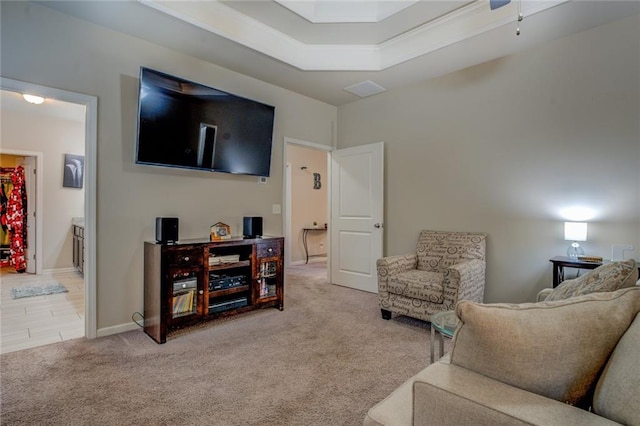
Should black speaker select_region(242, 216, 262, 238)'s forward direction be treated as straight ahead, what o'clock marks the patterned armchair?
The patterned armchair is roughly at 11 o'clock from the black speaker.

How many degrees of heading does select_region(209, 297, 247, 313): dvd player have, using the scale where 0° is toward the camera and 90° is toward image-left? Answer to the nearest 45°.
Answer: approximately 315°

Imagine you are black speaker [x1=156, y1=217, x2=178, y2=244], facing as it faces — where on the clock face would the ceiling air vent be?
The ceiling air vent is roughly at 10 o'clock from the black speaker.

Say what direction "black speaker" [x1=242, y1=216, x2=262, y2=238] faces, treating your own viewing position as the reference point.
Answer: facing the viewer and to the right of the viewer

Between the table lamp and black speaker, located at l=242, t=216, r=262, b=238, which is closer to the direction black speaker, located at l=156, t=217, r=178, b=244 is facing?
the table lamp

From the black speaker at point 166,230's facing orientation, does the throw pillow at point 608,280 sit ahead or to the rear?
ahead

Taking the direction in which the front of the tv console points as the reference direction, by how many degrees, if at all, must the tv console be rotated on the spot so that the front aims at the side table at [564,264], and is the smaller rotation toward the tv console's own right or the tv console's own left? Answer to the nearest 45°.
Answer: approximately 45° to the tv console's own left

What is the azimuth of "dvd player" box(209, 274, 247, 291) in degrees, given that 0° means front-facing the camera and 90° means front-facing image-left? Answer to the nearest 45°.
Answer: approximately 315°

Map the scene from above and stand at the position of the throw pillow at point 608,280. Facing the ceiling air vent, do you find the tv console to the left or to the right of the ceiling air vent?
left

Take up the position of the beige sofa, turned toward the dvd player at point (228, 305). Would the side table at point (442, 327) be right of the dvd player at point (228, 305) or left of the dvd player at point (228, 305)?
right

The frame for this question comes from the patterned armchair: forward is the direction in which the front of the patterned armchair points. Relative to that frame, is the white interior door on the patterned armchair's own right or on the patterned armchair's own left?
on the patterned armchair's own right

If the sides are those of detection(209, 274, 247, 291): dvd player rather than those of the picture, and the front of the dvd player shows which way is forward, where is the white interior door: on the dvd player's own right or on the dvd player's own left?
on the dvd player's own left

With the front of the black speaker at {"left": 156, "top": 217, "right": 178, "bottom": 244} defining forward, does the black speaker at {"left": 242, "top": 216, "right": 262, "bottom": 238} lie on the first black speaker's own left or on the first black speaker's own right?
on the first black speaker's own left

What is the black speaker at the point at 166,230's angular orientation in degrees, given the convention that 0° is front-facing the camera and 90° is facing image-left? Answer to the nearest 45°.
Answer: approximately 315°

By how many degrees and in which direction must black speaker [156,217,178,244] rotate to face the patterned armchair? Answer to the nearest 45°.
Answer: approximately 45° to its left

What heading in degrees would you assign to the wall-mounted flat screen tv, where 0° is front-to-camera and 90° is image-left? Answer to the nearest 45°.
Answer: approximately 315°
